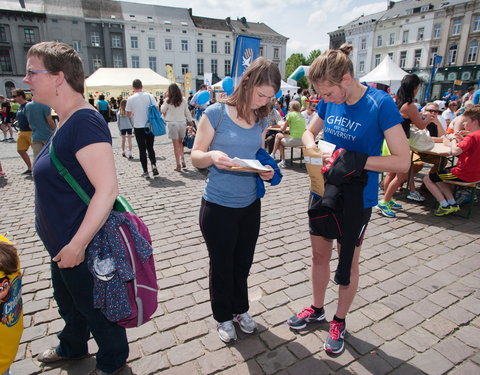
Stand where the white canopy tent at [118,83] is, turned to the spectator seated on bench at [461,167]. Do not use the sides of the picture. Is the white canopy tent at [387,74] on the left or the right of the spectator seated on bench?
left

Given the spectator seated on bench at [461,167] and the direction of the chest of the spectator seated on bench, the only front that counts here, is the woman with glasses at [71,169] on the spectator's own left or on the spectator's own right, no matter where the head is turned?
on the spectator's own left

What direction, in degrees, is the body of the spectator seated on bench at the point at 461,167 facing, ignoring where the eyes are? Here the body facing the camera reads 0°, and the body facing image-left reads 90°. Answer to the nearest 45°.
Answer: approximately 90°

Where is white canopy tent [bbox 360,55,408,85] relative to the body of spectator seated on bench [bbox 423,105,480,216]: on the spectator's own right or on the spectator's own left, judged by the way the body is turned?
on the spectator's own right

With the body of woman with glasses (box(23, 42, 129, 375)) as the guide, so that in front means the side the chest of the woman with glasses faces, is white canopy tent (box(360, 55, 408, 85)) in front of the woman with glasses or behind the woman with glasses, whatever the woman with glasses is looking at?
behind

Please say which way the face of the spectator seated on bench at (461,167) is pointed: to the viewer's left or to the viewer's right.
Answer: to the viewer's left
